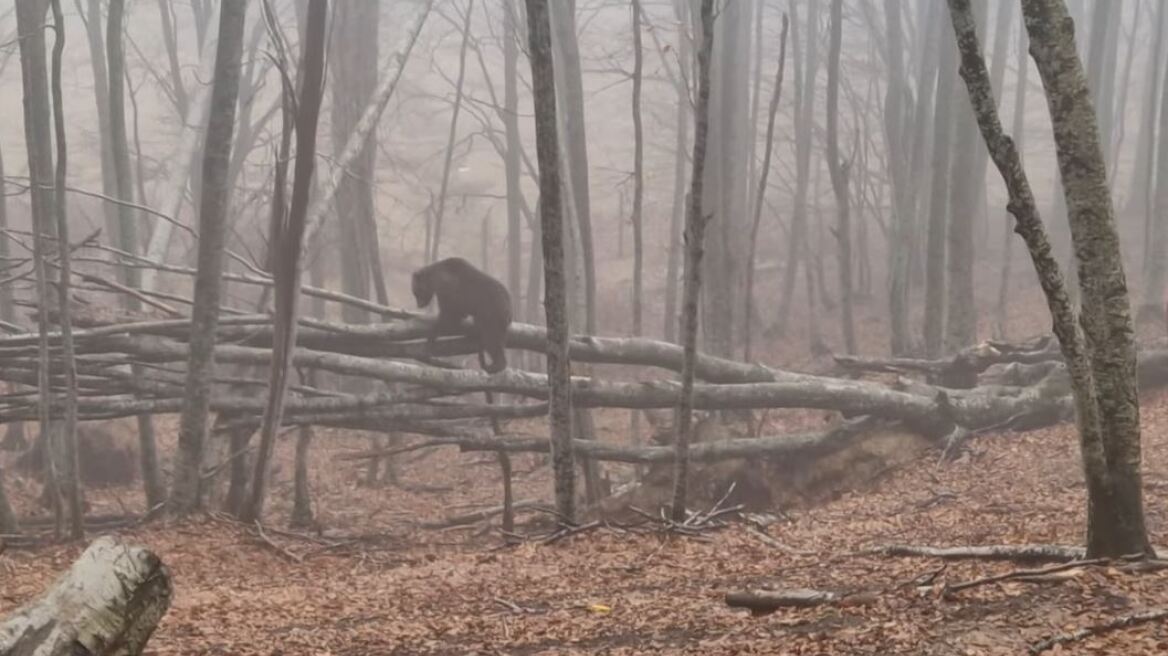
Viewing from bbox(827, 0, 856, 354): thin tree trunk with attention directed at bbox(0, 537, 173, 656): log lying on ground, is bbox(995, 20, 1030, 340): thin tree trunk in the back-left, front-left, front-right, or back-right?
back-left

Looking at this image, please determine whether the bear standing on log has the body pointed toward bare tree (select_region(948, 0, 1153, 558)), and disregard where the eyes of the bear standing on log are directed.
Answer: no

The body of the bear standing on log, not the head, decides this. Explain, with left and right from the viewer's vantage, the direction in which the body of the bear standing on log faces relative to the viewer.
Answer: facing to the left of the viewer

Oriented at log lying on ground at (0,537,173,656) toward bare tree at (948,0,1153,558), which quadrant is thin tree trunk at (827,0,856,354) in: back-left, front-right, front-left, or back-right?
front-left

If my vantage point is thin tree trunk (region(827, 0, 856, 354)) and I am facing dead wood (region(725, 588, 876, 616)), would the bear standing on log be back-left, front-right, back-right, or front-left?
front-right

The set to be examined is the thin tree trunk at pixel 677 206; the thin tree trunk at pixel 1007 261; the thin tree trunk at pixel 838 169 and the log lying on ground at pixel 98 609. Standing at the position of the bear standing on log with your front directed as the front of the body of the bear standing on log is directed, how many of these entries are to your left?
1

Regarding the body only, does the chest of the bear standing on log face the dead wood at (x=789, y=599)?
no

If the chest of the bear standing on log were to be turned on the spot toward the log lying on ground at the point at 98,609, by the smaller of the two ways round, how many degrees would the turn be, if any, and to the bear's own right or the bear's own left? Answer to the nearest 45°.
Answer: approximately 90° to the bear's own left

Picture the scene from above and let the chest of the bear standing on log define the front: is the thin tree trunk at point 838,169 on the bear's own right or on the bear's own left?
on the bear's own right
